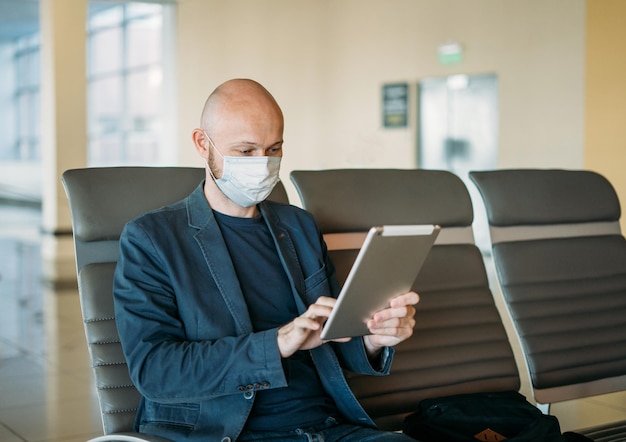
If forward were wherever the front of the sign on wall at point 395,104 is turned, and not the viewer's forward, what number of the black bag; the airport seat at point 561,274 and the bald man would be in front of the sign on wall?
3

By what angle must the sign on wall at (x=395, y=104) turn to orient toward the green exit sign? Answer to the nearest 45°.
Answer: approximately 45° to its left

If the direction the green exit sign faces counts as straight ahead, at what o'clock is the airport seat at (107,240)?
The airport seat is roughly at 12 o'clock from the green exit sign.

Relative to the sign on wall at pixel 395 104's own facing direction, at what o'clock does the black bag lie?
The black bag is roughly at 12 o'clock from the sign on wall.

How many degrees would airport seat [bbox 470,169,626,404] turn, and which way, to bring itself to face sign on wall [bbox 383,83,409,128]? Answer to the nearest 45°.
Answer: approximately 135° to its left

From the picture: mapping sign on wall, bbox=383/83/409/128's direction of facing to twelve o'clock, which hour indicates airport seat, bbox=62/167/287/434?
The airport seat is roughly at 12 o'clock from the sign on wall.

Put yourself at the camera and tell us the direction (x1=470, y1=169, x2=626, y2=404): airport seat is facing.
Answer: facing the viewer and to the right of the viewer

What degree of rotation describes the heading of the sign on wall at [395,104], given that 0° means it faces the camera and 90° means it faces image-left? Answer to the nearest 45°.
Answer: approximately 0°

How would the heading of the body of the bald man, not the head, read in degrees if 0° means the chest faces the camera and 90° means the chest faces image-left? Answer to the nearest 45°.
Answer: approximately 315°

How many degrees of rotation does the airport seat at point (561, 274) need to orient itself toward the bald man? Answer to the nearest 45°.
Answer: approximately 90° to its right

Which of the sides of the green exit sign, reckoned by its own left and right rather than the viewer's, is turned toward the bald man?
front

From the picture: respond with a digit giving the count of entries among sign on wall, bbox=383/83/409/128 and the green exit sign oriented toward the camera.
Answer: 2
